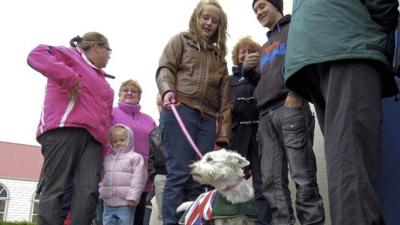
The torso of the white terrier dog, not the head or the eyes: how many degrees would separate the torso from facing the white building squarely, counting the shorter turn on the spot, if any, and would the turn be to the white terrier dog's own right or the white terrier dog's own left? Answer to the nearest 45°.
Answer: approximately 90° to the white terrier dog's own right

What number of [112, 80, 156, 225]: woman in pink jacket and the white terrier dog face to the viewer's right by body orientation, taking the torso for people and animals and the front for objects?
0

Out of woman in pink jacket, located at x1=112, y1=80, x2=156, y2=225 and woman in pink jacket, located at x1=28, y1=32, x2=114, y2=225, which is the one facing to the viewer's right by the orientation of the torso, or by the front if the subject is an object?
woman in pink jacket, located at x1=28, y1=32, x2=114, y2=225

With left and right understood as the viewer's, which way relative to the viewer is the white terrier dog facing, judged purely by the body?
facing the viewer and to the left of the viewer

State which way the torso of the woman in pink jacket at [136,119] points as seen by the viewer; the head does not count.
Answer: toward the camera

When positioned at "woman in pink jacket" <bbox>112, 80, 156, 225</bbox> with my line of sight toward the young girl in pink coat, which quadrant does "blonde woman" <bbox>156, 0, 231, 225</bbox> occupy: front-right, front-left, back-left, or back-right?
front-left

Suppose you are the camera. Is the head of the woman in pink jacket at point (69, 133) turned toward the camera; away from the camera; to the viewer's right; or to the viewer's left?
to the viewer's right

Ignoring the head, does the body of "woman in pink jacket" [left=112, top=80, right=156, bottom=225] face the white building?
no

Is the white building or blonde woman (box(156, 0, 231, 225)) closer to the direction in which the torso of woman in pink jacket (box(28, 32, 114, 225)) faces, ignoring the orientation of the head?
the blonde woman

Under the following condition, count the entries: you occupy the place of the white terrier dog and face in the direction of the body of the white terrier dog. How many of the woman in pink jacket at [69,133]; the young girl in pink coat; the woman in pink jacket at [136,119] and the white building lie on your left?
0

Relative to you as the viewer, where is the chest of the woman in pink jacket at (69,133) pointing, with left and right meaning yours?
facing to the right of the viewer

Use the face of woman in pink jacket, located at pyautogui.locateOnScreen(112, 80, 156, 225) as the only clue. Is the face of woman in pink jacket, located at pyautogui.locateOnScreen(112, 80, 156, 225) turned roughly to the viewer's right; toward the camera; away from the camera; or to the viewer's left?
toward the camera
